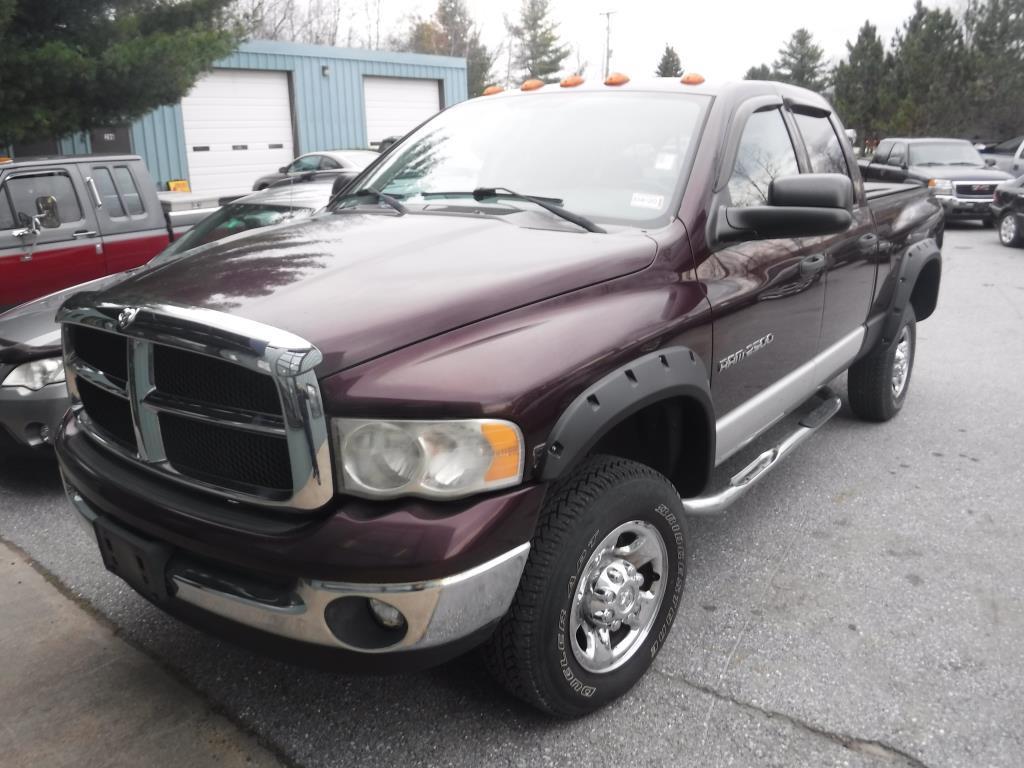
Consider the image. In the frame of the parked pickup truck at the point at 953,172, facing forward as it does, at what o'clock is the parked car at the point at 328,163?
the parked car at the point at 328,163 is roughly at 4 o'clock from the parked pickup truck at the point at 953,172.

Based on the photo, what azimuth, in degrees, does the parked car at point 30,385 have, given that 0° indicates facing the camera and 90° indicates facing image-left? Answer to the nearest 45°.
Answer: approximately 45°

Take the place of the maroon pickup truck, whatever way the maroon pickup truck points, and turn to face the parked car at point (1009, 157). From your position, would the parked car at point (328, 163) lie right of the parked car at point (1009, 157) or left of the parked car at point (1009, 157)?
left

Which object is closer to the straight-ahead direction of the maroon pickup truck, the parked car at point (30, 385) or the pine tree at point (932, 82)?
the parked car

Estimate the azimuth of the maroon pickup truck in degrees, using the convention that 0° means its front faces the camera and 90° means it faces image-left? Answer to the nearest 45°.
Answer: approximately 45°

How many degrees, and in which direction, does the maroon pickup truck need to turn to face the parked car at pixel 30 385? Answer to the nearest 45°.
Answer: approximately 90° to its right

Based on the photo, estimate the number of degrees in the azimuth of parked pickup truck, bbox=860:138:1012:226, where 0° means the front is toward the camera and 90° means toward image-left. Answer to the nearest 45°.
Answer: approximately 315°

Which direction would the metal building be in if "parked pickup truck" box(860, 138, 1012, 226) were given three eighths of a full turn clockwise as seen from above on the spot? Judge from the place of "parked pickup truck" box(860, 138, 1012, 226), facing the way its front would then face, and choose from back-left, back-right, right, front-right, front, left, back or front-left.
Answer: front

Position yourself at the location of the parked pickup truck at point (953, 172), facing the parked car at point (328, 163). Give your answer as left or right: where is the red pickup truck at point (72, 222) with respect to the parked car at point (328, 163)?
left

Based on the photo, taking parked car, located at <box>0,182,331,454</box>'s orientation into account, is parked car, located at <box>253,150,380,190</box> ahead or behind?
behind

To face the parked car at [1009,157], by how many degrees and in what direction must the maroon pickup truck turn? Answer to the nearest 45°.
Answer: approximately 180°
